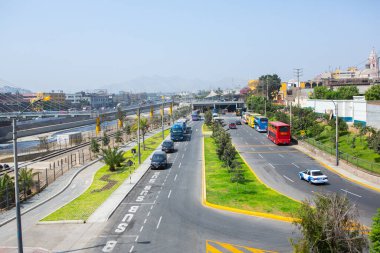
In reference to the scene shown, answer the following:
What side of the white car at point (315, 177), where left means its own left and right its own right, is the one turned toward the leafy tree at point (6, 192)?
left

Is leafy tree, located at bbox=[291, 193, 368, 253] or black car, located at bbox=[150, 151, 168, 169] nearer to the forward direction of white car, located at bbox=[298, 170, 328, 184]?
the black car

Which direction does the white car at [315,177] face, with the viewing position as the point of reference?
facing away from the viewer and to the left of the viewer

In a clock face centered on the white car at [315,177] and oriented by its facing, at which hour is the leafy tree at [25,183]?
The leafy tree is roughly at 10 o'clock from the white car.

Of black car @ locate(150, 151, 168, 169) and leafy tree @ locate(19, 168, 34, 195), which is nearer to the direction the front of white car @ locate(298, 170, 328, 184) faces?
the black car
